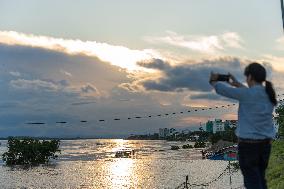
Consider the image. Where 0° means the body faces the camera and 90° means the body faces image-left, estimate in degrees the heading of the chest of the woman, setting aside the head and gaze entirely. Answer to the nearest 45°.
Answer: approximately 135°

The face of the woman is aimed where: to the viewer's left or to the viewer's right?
to the viewer's left
